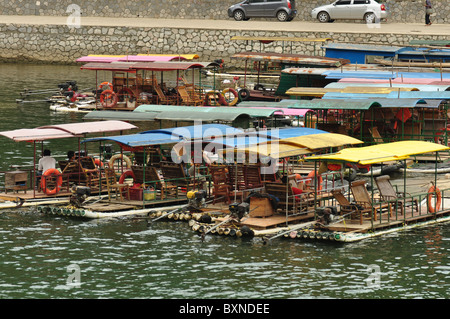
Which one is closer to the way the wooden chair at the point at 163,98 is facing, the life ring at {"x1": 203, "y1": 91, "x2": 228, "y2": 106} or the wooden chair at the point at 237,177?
the life ring

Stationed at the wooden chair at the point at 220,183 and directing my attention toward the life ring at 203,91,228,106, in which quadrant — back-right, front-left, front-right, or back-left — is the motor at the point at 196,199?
back-left

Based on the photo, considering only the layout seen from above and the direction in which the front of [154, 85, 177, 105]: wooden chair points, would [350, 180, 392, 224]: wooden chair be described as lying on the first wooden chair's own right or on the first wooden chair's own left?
on the first wooden chair's own right

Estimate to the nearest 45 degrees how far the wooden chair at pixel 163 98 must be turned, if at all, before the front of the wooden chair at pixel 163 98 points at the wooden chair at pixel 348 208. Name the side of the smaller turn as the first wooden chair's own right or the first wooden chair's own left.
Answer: approximately 90° to the first wooden chair's own right

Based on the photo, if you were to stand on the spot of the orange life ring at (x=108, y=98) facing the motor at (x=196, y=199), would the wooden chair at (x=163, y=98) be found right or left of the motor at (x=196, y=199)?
left

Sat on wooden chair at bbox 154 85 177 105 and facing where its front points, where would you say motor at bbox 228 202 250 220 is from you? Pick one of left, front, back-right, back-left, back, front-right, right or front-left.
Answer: right

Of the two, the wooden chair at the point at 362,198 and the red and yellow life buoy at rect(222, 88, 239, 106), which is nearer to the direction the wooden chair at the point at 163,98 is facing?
the red and yellow life buoy

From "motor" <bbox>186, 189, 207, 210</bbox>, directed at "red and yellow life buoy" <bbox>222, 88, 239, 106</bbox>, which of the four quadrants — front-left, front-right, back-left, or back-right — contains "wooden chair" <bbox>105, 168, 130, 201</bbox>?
front-left
